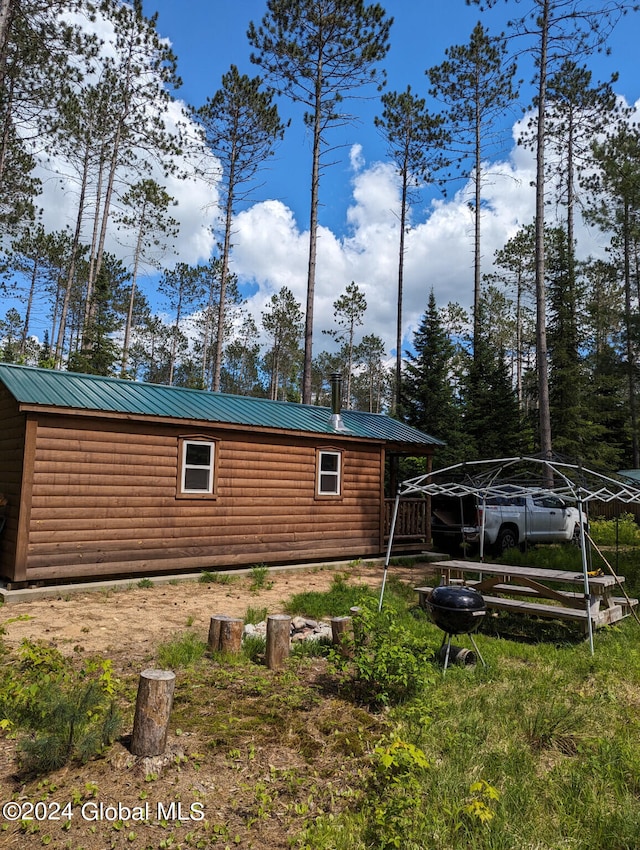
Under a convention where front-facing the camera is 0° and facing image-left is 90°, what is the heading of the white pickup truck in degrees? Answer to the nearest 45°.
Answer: approximately 225°

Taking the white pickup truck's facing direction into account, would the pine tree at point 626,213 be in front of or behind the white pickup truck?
in front

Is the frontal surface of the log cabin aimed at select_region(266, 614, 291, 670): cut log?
no

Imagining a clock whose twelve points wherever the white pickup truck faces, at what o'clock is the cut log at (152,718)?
The cut log is roughly at 5 o'clock from the white pickup truck.

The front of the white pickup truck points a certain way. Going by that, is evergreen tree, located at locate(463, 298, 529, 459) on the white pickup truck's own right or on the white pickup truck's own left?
on the white pickup truck's own left

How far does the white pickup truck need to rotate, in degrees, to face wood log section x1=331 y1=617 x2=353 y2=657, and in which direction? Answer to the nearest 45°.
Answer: approximately 135° to its right

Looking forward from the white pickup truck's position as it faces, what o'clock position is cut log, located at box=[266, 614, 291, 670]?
The cut log is roughly at 5 o'clock from the white pickup truck.
